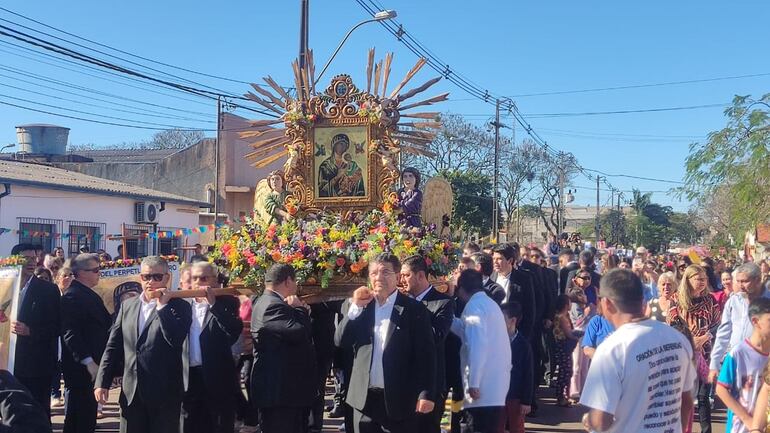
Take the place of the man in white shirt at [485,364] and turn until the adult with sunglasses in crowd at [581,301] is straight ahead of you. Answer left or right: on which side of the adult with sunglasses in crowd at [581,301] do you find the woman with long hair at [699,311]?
right

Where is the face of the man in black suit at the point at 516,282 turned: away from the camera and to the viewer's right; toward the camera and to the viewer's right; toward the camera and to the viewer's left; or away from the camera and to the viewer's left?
toward the camera and to the viewer's left

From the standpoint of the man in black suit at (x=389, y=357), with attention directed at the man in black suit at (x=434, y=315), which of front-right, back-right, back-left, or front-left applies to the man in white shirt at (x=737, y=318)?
front-right

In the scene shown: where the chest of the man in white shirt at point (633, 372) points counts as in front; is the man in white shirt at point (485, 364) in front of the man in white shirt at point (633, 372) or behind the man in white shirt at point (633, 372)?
in front

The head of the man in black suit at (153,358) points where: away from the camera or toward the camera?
toward the camera

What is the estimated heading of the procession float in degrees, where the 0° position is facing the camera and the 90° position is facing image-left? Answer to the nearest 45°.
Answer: approximately 0°

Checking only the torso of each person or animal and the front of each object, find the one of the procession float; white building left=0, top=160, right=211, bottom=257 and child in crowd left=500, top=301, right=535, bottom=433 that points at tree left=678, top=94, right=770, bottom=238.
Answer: the white building

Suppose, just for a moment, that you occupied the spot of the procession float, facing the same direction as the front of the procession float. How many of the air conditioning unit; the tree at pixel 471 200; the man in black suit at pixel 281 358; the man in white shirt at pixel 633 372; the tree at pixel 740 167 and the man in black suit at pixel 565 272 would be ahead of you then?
2

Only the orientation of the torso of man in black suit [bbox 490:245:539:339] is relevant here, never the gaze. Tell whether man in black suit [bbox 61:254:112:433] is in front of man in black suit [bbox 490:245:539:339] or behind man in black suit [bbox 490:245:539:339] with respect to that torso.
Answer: in front
